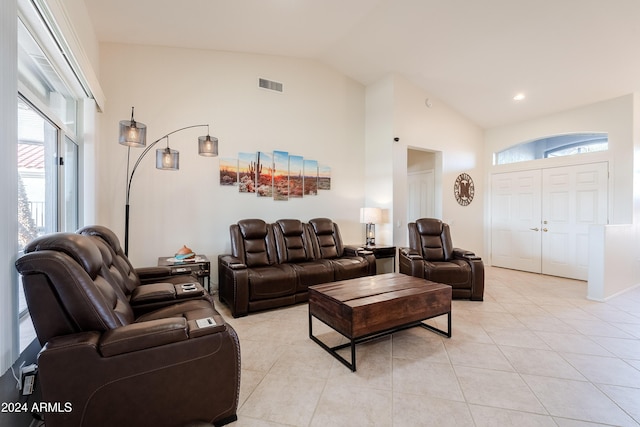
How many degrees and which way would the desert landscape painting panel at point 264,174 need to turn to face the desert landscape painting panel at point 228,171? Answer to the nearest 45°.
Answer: approximately 135° to its right

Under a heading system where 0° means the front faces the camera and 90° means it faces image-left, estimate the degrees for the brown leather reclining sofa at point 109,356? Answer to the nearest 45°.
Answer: approximately 270°

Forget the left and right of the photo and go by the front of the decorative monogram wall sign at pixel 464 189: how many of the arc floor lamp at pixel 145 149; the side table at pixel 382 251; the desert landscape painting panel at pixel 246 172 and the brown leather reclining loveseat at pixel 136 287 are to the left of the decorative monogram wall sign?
0

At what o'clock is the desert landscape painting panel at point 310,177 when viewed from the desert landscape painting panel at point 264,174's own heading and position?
the desert landscape painting panel at point 310,177 is roughly at 10 o'clock from the desert landscape painting panel at point 264,174.

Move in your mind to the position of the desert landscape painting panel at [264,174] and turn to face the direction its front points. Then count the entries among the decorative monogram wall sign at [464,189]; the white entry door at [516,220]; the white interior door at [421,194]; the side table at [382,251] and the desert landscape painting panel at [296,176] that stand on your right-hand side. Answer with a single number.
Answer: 0

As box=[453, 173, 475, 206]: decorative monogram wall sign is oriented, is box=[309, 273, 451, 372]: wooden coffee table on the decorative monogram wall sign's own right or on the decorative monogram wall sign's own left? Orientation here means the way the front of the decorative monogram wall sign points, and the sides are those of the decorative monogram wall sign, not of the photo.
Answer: on the decorative monogram wall sign's own right

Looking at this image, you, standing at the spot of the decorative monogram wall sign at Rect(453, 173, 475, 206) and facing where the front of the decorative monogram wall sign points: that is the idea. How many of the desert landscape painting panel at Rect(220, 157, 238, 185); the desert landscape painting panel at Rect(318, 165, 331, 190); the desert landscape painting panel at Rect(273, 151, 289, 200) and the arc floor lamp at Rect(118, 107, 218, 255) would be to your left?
0

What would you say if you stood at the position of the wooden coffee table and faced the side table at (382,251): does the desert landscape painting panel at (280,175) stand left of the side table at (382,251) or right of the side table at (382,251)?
left

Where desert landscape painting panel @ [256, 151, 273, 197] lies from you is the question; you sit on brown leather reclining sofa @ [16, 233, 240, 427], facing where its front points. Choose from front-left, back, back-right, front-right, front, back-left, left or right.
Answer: front-left

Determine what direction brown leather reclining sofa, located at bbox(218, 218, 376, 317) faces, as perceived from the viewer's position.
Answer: facing the viewer and to the right of the viewer

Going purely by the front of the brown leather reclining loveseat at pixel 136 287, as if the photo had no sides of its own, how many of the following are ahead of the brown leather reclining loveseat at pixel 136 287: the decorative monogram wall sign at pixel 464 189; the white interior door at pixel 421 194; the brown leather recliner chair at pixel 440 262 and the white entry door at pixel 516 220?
4

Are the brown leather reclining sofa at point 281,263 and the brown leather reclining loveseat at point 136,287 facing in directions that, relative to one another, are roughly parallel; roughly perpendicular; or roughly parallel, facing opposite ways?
roughly perpendicular

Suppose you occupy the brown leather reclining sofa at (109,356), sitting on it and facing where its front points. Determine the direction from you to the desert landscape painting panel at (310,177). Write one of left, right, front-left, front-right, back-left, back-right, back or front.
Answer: front-left

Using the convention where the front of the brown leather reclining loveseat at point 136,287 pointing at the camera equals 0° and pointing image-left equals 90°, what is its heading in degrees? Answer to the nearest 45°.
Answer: approximately 270°
